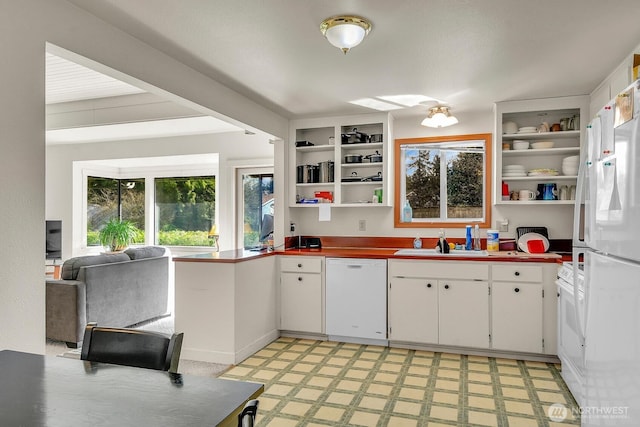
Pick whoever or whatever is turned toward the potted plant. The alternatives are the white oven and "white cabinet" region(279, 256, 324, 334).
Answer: the white oven

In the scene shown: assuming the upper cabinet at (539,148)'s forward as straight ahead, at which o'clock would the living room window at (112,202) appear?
The living room window is roughly at 3 o'clock from the upper cabinet.

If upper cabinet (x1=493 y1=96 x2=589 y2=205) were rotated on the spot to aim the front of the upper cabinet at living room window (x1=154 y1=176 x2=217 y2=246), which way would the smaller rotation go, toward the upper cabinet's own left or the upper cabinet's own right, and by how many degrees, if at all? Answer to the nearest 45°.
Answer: approximately 90° to the upper cabinet's own right

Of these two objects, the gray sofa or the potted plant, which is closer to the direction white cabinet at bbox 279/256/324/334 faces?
the gray sofa

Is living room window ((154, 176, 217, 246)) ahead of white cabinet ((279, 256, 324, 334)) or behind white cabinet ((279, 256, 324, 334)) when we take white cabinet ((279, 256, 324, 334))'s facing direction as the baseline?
behind

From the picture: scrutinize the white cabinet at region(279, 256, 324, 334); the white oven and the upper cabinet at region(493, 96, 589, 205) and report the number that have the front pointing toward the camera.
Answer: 2

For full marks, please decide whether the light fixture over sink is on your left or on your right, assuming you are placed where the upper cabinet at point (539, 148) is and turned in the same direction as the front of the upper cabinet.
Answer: on your right

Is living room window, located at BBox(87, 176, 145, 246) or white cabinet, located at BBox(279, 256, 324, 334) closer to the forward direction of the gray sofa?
the living room window

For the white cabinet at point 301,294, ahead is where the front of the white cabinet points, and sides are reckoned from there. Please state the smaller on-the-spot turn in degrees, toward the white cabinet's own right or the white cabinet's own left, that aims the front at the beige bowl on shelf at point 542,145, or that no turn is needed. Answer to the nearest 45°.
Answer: approximately 90° to the white cabinet's own left

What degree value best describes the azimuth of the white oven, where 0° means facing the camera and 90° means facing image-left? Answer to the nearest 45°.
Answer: approximately 90°

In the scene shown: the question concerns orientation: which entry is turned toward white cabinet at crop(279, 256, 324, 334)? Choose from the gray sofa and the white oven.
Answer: the white oven

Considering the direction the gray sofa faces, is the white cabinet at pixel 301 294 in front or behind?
behind
